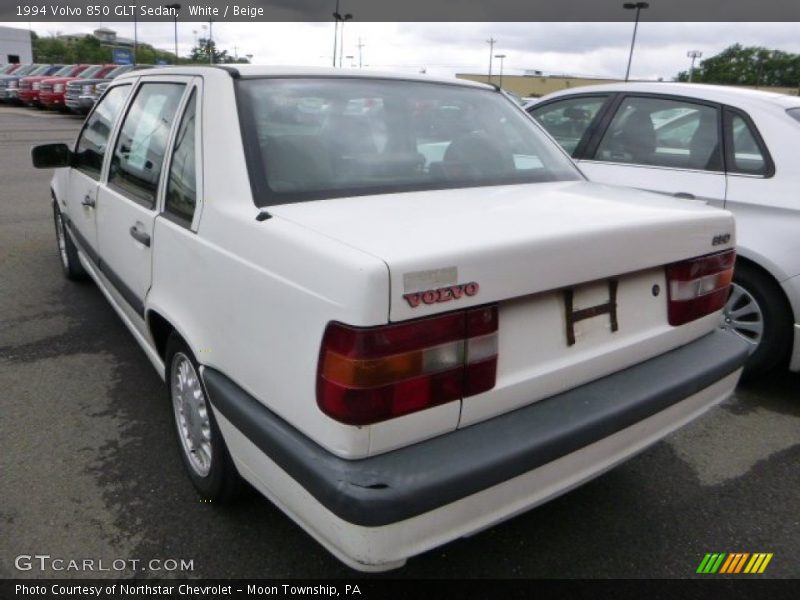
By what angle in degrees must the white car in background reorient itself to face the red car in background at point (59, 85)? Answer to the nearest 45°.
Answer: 0° — it already faces it

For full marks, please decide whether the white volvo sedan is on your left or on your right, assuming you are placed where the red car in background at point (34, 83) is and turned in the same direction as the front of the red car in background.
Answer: on your left

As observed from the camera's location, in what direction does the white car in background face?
facing away from the viewer and to the left of the viewer

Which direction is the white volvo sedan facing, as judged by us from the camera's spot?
facing away from the viewer and to the left of the viewer

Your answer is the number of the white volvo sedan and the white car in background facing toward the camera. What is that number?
0

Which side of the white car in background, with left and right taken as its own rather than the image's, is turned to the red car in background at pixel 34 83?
front

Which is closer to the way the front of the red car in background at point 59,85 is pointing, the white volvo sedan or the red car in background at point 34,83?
the white volvo sedan

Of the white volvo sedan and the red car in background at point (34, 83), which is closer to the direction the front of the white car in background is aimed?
the red car in background

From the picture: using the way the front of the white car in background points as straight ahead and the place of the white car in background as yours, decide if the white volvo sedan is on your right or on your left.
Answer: on your left

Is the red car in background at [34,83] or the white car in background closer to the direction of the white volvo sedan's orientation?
the red car in background

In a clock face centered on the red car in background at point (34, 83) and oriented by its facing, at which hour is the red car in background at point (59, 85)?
the red car in background at point (59, 85) is roughly at 10 o'clock from the red car in background at point (34, 83).

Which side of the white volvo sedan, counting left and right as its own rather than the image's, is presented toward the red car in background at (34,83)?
front

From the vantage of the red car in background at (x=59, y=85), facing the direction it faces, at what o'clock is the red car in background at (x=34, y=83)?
the red car in background at (x=34, y=83) is roughly at 4 o'clock from the red car in background at (x=59, y=85).

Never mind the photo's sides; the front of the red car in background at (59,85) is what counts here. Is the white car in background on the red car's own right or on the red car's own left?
on the red car's own left
